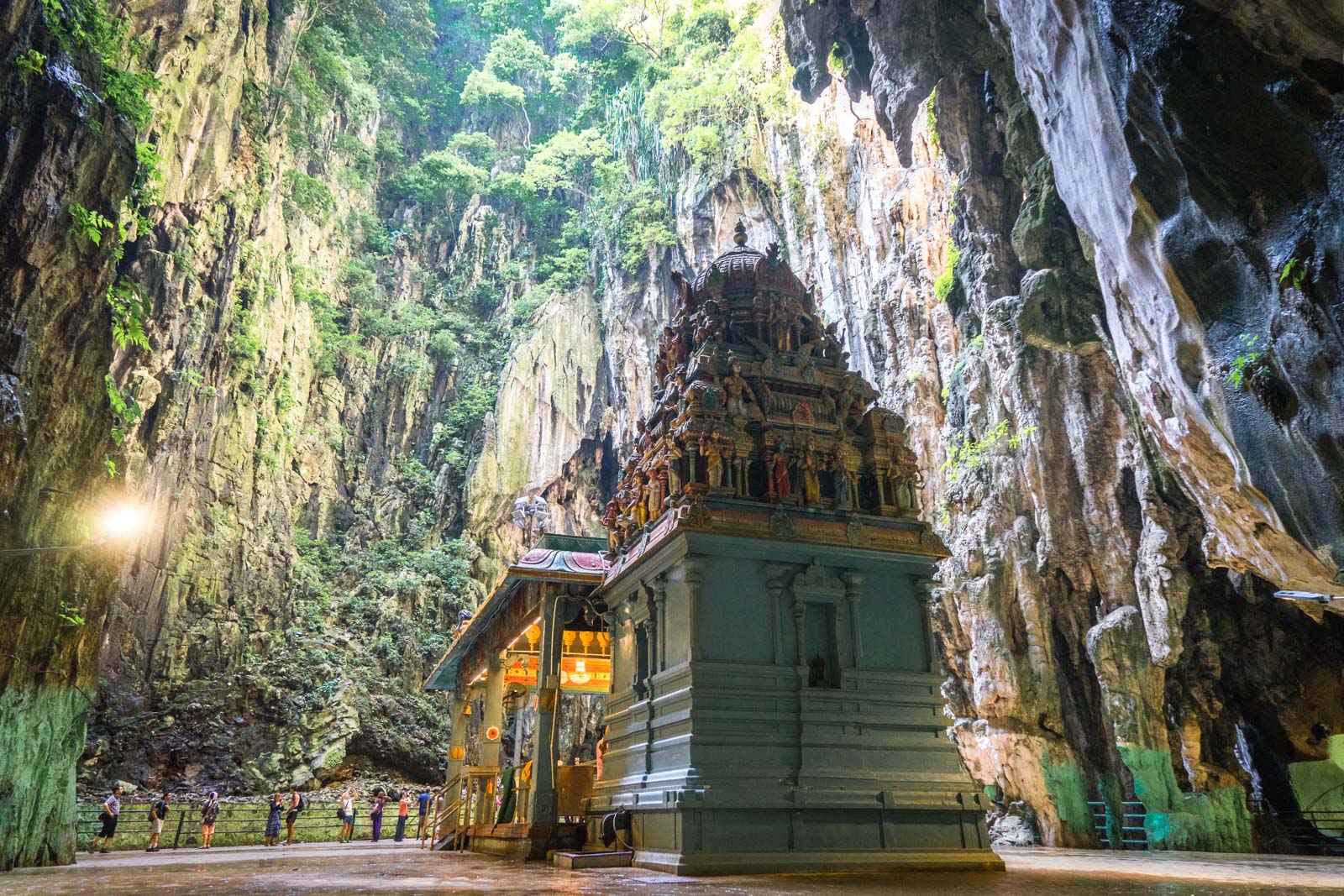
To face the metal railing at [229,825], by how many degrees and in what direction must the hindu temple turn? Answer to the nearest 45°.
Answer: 0° — it already faces it

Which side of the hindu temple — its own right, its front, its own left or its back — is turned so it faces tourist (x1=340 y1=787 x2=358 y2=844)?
front

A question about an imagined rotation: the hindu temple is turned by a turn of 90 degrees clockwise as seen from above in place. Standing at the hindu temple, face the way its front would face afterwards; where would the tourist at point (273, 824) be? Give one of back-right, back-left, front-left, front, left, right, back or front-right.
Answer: left

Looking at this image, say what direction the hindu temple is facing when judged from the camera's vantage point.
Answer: facing away from the viewer and to the left of the viewer
